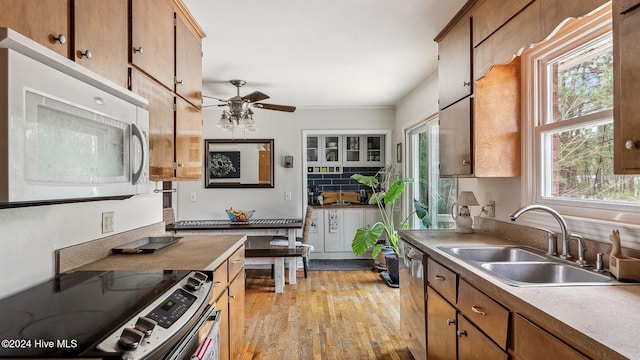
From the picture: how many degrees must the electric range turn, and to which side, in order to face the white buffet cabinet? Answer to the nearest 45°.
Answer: approximately 90° to its left

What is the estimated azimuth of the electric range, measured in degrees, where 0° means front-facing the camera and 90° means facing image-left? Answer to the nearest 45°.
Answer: approximately 315°

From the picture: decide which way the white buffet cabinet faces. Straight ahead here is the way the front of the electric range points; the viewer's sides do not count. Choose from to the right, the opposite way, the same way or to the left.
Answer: to the right

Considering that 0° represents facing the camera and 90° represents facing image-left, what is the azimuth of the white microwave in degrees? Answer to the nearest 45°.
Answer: approximately 315°

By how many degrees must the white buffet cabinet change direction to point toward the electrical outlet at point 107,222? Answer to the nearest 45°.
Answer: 0° — it already faces it

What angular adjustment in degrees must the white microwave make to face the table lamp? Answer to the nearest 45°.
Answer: approximately 45° to its left

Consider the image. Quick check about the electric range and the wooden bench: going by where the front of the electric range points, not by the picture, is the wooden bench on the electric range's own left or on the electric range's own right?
on the electric range's own left

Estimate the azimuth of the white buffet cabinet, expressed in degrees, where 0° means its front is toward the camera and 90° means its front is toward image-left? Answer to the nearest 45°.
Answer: approximately 0°

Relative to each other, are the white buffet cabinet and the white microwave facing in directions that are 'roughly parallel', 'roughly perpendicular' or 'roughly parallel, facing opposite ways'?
roughly perpendicular
